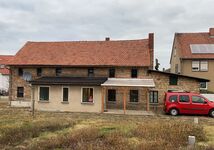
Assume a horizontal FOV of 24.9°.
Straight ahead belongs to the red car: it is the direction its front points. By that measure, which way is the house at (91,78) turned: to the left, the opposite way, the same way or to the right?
to the right

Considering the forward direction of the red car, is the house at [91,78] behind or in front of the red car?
behind

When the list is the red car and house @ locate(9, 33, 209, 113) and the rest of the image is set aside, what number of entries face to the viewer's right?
1

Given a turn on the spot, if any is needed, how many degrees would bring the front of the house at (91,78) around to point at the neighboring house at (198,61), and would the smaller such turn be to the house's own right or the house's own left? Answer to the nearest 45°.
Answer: approximately 135° to the house's own left

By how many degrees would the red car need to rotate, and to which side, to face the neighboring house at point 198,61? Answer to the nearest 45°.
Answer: approximately 90° to its left

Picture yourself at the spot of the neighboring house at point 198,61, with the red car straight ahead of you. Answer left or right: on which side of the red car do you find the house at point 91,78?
right

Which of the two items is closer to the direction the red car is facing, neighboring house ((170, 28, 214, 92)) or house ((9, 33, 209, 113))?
the neighboring house

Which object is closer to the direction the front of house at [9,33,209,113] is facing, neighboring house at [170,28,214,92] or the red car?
the red car

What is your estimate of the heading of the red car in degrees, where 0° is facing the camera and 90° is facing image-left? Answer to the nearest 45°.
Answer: approximately 270°
